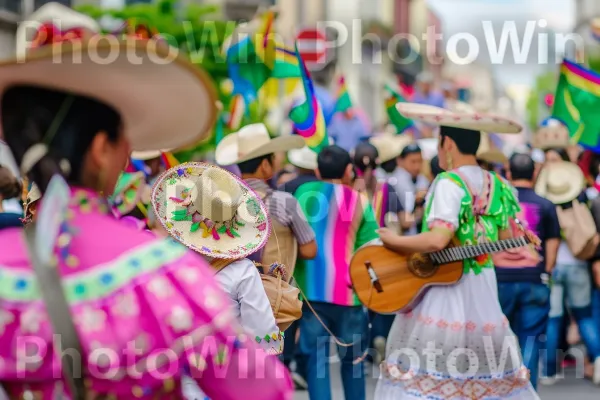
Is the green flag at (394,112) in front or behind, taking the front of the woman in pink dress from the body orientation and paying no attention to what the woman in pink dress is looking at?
in front

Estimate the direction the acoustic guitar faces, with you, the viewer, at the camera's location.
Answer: facing the viewer

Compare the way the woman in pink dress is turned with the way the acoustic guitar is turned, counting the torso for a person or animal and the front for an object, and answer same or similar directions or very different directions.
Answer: very different directions

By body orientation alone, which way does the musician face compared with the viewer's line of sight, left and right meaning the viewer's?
facing away from the viewer and to the left of the viewer

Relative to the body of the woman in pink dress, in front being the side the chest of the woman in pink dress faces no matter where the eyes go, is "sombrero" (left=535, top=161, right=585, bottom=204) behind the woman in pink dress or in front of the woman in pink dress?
in front

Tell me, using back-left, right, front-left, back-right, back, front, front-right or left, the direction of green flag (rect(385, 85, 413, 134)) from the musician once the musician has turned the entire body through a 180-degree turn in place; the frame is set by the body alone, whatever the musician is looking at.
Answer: back-left

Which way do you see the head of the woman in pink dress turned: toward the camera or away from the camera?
away from the camera

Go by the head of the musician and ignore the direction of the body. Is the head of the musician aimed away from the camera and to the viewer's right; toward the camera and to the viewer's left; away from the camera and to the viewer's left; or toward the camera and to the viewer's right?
away from the camera and to the viewer's left

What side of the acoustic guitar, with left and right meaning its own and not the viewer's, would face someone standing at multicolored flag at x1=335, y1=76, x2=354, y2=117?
back

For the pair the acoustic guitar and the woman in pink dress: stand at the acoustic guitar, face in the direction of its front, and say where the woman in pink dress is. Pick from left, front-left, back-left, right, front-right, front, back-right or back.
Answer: front
